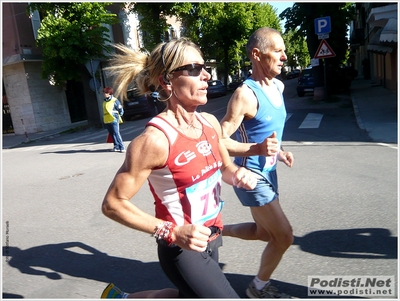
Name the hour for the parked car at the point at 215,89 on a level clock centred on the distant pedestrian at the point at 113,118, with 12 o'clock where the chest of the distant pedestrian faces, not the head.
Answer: The parked car is roughly at 5 o'clock from the distant pedestrian.

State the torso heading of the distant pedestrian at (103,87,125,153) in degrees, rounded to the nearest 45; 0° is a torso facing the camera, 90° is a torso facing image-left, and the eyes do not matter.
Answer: approximately 45°

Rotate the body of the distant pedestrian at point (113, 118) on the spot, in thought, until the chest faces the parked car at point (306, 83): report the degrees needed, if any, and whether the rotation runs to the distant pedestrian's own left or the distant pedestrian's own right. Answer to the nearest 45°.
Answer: approximately 180°

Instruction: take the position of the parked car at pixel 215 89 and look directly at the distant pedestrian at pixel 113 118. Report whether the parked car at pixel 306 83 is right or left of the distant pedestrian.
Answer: left

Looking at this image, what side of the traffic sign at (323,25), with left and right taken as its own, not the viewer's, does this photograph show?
front

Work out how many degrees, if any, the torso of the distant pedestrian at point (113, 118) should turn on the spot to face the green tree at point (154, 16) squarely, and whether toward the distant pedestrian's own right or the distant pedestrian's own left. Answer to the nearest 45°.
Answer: approximately 135° to the distant pedestrian's own right

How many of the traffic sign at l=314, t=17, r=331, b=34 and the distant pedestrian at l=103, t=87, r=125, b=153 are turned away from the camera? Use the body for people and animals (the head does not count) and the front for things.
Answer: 0
